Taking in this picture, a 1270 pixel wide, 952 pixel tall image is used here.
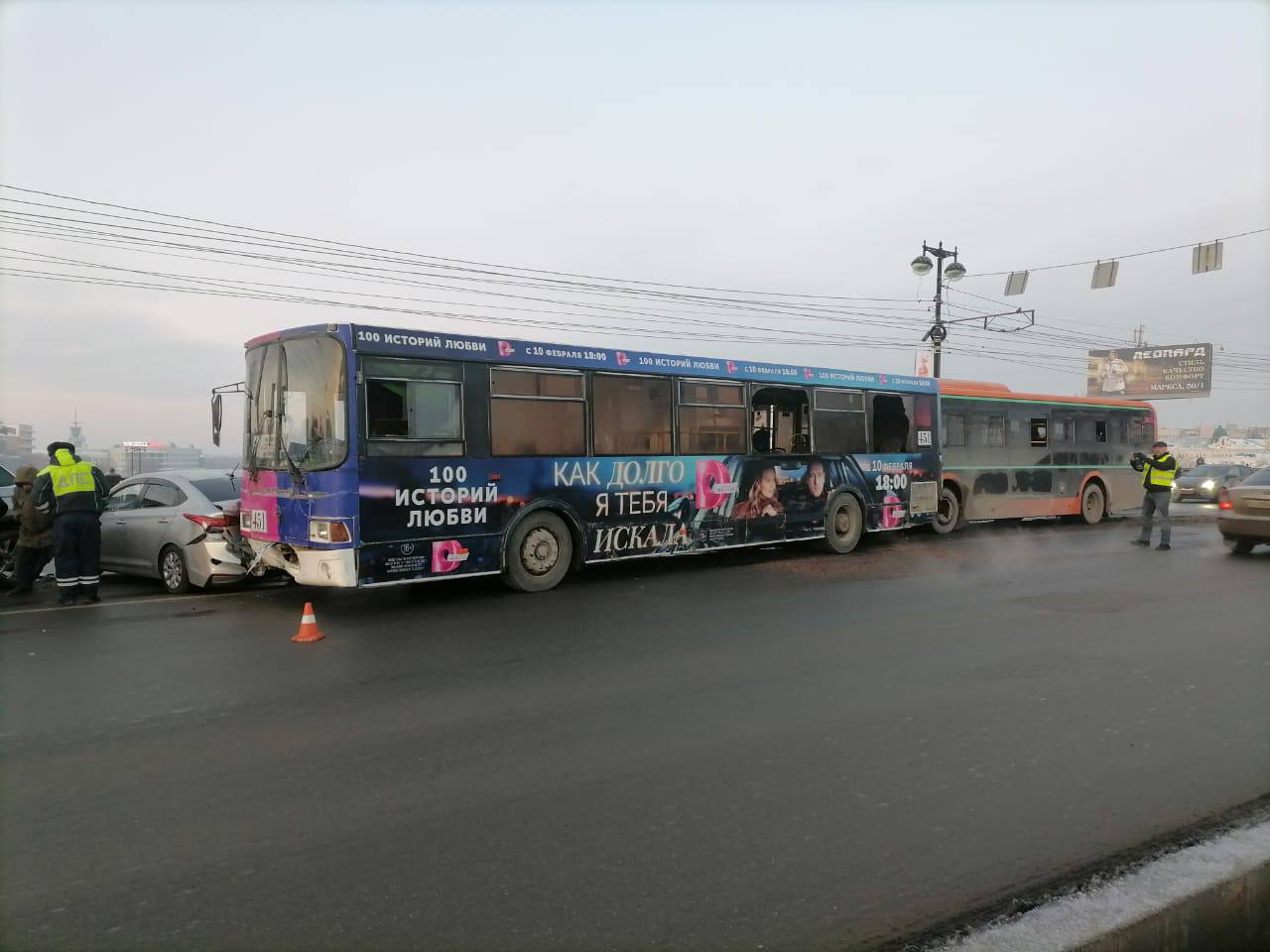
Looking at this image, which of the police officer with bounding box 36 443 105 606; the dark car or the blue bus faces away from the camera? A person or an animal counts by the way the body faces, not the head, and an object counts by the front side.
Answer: the police officer

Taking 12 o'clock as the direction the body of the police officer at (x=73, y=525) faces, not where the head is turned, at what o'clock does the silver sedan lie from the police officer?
The silver sedan is roughly at 2 o'clock from the police officer.

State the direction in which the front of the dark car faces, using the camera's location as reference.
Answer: facing the viewer and to the left of the viewer

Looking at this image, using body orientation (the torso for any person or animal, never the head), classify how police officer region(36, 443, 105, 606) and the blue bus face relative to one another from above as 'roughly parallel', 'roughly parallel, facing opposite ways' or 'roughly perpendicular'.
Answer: roughly perpendicular

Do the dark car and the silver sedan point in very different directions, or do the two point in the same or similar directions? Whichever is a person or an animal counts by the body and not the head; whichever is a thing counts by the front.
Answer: same or similar directions

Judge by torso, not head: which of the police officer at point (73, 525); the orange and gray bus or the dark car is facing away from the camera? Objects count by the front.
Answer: the police officer

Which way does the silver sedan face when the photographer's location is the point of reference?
facing away from the viewer and to the left of the viewer

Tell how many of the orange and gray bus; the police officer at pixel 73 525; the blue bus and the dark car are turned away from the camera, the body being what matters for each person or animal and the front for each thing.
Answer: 1

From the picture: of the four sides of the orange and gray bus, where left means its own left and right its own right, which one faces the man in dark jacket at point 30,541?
front

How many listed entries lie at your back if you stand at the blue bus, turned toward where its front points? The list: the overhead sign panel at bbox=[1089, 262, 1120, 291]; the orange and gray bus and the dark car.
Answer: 3

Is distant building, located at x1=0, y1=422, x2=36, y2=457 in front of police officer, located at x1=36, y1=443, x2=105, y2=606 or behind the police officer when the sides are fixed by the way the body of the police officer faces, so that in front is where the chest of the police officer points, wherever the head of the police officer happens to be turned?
in front

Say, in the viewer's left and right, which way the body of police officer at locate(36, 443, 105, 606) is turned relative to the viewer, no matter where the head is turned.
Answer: facing away from the viewer

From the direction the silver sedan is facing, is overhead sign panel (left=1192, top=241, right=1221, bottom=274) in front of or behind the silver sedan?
behind

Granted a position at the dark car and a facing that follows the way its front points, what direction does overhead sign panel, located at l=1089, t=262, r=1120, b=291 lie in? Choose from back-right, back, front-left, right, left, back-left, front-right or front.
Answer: front-left

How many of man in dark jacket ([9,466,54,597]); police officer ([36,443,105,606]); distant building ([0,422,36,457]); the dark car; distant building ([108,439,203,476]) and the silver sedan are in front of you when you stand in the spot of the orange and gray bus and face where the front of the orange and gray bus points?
5

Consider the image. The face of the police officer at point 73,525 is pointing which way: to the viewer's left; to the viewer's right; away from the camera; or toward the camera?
away from the camera
